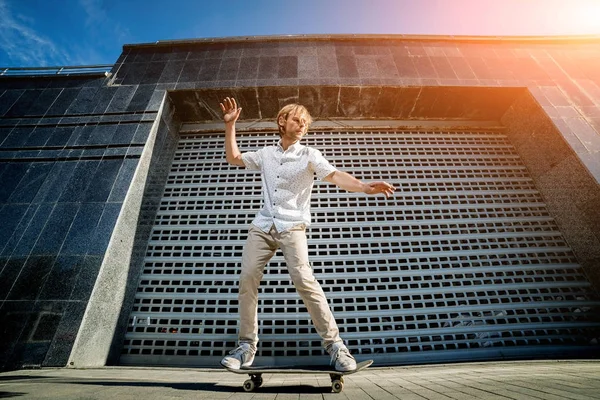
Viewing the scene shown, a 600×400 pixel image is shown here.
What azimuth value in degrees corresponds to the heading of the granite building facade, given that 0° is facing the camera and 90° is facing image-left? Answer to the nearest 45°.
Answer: approximately 0°

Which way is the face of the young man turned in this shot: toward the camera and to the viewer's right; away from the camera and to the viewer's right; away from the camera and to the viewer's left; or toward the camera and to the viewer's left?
toward the camera and to the viewer's right
